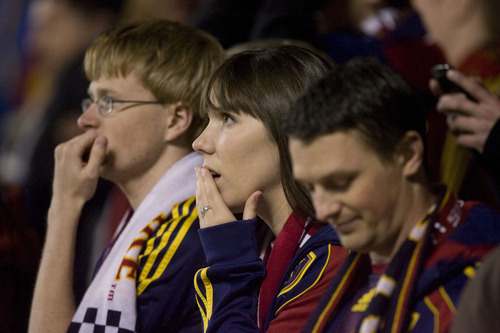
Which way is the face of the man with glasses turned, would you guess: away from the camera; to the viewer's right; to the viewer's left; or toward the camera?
to the viewer's left

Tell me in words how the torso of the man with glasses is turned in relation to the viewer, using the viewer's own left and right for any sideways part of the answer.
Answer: facing to the left of the viewer
